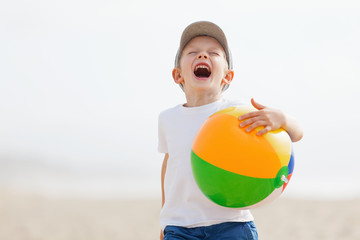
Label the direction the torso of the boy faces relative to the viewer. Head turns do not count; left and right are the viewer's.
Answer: facing the viewer

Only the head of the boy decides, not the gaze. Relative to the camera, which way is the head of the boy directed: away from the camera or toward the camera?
toward the camera
